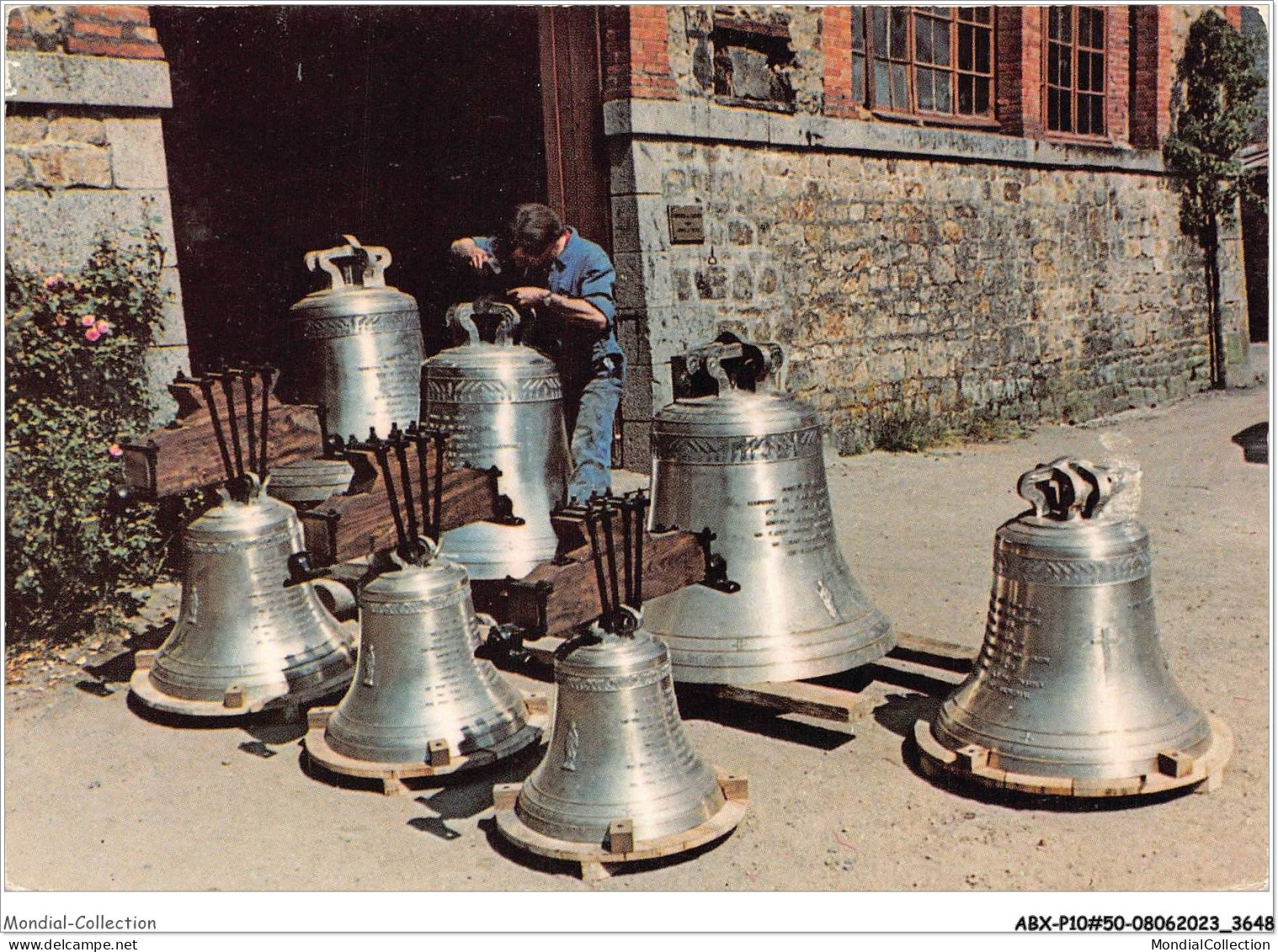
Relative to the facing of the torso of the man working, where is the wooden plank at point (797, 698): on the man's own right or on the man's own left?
on the man's own left

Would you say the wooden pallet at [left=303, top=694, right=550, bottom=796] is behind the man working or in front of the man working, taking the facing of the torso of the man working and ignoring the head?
in front

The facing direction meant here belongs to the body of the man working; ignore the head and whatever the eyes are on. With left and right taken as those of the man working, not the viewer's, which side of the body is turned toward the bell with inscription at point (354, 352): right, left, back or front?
front

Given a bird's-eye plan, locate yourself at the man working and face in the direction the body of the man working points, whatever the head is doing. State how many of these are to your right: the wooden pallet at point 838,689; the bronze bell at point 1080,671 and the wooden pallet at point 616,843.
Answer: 0

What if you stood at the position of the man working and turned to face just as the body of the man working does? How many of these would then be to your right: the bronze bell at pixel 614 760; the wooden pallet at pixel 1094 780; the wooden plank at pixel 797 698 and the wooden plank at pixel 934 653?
0

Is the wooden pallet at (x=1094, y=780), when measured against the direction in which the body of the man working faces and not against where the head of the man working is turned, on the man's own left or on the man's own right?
on the man's own left

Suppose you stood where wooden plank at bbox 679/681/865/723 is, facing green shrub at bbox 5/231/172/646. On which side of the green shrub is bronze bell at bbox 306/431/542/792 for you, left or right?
left

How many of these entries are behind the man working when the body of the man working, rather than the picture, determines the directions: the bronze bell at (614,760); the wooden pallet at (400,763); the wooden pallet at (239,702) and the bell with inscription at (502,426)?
0

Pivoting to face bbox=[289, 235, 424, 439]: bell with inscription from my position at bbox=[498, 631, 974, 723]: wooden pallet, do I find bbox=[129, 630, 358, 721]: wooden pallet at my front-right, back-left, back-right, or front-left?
front-left

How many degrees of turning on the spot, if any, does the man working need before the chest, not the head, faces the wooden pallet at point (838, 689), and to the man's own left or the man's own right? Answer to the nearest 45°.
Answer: approximately 90° to the man's own left

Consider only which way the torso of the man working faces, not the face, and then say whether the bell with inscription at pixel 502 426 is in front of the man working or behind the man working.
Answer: in front

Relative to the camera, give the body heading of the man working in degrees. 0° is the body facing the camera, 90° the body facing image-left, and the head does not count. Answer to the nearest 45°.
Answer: approximately 45°

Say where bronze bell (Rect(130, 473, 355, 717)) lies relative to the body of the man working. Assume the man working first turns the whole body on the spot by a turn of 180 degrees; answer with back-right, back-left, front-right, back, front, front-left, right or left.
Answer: back
